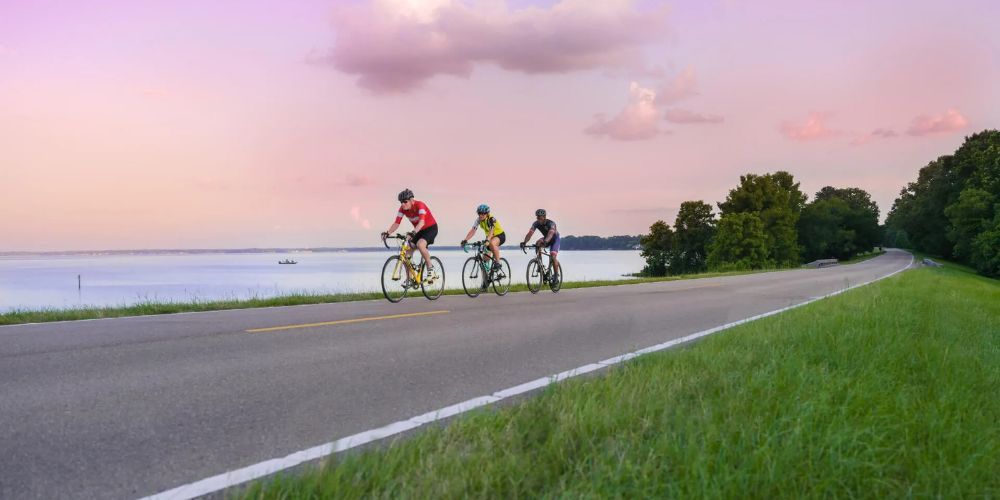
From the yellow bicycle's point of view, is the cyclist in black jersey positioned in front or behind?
behind

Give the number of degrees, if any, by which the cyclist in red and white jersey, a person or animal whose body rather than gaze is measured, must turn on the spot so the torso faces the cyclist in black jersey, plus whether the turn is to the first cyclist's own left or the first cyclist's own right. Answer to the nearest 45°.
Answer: approximately 180°

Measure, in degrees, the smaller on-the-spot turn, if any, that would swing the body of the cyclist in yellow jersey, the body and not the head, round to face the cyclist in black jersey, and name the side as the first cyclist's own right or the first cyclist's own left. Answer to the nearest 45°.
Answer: approximately 180°

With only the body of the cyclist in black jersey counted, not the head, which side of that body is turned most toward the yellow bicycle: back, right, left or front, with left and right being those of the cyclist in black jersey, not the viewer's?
front

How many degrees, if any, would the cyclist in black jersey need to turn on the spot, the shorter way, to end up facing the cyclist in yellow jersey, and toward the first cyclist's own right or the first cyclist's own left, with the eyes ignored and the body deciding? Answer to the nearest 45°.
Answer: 0° — they already face them

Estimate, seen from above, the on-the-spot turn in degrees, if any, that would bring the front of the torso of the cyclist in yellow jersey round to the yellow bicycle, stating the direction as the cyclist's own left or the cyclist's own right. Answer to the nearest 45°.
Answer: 0° — they already face it

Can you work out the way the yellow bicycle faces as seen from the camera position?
facing the viewer and to the left of the viewer

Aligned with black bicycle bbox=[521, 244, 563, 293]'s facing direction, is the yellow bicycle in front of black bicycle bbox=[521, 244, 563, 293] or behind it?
in front

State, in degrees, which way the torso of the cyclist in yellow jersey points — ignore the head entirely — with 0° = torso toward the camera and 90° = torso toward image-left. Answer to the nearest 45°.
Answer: approximately 45°

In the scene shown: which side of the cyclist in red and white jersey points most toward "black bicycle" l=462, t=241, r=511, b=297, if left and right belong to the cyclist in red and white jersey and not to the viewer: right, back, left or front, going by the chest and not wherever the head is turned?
back

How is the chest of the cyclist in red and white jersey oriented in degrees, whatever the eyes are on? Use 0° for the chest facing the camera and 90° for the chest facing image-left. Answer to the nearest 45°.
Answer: approximately 45°

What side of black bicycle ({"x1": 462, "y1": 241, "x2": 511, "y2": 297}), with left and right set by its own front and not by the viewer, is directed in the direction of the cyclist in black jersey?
back
